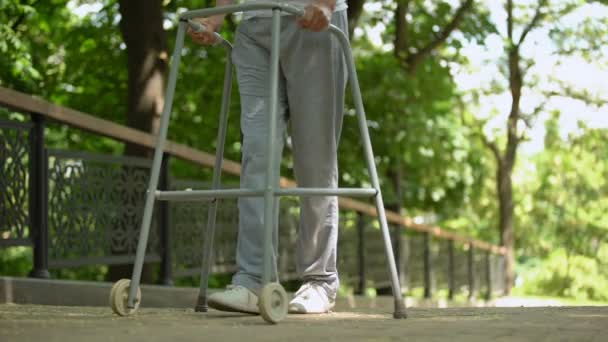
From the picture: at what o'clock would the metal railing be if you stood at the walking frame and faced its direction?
The metal railing is roughly at 4 o'clock from the walking frame.

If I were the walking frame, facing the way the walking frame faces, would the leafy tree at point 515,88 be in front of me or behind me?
behind

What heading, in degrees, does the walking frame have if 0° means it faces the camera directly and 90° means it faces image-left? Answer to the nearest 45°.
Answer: approximately 45°
